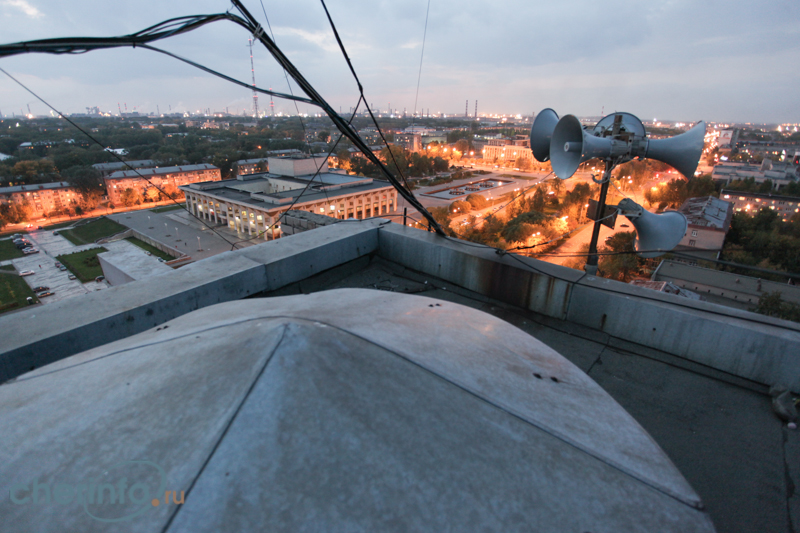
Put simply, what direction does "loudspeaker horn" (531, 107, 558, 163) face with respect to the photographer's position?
facing away from the viewer and to the left of the viewer

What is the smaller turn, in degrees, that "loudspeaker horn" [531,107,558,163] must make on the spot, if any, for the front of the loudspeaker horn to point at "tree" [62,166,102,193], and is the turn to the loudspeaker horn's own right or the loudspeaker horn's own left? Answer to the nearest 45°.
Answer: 0° — it already faces it

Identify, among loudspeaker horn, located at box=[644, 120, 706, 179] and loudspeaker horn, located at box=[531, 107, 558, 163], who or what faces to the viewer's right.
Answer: loudspeaker horn, located at box=[644, 120, 706, 179]

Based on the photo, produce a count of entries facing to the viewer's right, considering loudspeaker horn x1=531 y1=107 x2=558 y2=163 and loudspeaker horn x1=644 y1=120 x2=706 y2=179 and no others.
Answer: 1

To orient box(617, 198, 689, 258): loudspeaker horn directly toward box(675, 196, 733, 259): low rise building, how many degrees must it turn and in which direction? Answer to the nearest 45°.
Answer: approximately 45° to its left

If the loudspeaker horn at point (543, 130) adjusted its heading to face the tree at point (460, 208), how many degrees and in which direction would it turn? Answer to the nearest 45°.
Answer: approximately 45° to its right

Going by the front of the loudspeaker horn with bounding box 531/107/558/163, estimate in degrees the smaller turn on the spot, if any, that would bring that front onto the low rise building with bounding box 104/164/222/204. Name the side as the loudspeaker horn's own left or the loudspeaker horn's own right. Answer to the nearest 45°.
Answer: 0° — it already faces it

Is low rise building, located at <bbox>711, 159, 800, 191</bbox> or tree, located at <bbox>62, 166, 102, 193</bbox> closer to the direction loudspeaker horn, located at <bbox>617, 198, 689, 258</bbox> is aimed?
the low rise building

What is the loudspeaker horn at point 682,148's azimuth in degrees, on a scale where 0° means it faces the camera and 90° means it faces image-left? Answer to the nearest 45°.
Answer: approximately 270°

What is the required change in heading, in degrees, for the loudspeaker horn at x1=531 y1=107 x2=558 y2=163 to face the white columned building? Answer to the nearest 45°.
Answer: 0° — it already faces it

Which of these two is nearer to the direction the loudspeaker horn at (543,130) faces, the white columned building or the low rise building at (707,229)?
the white columned building

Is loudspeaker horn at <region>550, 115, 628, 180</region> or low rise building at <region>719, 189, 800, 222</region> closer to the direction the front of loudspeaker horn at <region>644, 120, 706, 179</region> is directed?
the low rise building
